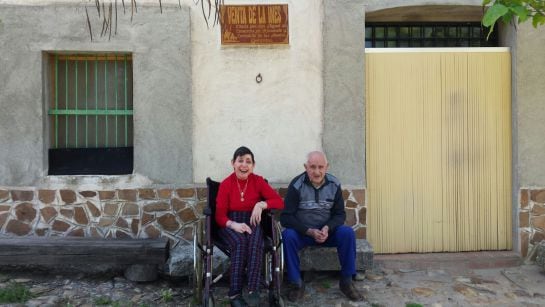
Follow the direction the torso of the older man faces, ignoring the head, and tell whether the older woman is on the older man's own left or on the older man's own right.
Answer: on the older man's own right

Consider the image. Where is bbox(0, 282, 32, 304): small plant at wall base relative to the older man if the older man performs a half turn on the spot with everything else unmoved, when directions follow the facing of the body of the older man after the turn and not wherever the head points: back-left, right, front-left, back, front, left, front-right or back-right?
left

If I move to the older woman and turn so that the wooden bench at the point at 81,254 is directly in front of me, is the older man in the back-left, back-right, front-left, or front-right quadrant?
back-right

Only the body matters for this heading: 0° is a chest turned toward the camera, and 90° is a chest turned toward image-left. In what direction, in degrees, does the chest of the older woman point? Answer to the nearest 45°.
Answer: approximately 0°

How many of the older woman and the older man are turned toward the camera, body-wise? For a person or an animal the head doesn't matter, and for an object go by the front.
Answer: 2

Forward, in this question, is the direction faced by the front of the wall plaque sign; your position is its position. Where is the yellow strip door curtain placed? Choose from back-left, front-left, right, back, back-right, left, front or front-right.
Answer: left

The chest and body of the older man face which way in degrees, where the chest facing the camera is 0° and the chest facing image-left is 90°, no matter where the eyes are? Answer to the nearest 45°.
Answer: approximately 0°

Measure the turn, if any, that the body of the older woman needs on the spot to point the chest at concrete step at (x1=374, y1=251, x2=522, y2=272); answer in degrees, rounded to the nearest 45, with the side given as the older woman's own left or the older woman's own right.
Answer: approximately 90° to the older woman's own left
